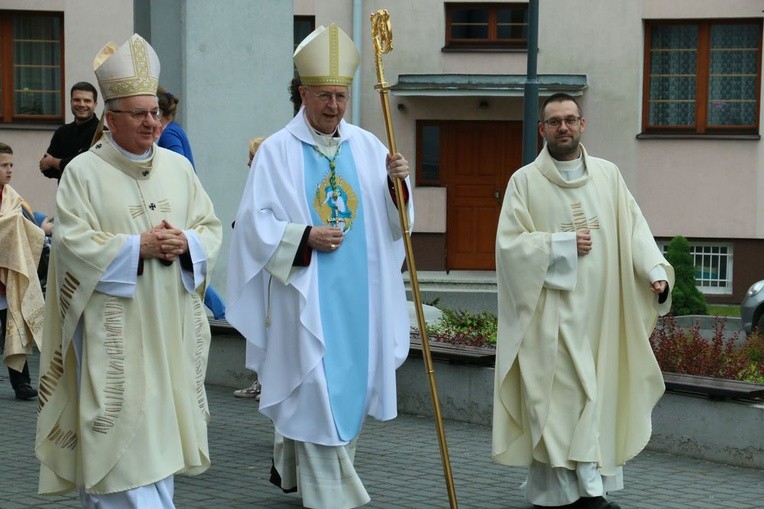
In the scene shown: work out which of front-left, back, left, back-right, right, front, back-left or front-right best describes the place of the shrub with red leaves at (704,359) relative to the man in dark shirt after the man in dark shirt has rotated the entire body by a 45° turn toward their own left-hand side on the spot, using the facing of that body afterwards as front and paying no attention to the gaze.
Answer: front

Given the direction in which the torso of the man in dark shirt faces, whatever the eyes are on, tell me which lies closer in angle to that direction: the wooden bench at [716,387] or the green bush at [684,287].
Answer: the wooden bench

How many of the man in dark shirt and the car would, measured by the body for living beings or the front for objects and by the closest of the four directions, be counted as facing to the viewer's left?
1

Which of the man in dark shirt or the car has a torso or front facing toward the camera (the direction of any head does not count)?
the man in dark shirt

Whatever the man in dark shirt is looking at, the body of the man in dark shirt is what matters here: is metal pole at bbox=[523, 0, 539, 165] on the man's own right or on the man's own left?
on the man's own left

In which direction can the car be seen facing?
to the viewer's left

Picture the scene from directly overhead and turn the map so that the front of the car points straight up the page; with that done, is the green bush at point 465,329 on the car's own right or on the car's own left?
on the car's own left

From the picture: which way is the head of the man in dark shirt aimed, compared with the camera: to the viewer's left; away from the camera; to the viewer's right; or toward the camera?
toward the camera

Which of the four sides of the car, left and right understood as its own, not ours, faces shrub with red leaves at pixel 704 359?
left

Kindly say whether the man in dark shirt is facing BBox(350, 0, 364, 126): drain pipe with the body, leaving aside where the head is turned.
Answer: no

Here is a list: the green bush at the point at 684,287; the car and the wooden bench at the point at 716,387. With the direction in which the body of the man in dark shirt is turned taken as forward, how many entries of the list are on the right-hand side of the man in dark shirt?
0

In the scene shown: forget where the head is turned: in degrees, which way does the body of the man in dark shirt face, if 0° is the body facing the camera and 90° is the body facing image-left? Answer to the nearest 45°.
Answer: approximately 0°

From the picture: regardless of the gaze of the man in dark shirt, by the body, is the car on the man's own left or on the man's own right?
on the man's own left
